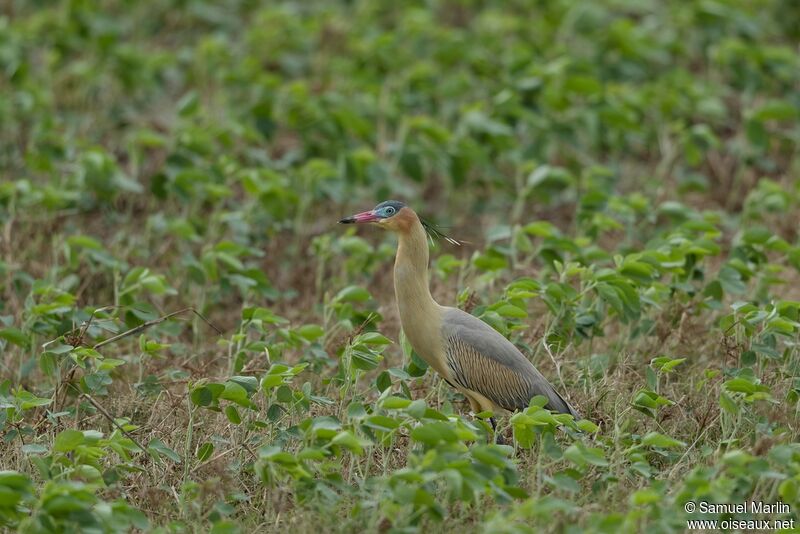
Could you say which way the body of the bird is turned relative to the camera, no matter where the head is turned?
to the viewer's left
